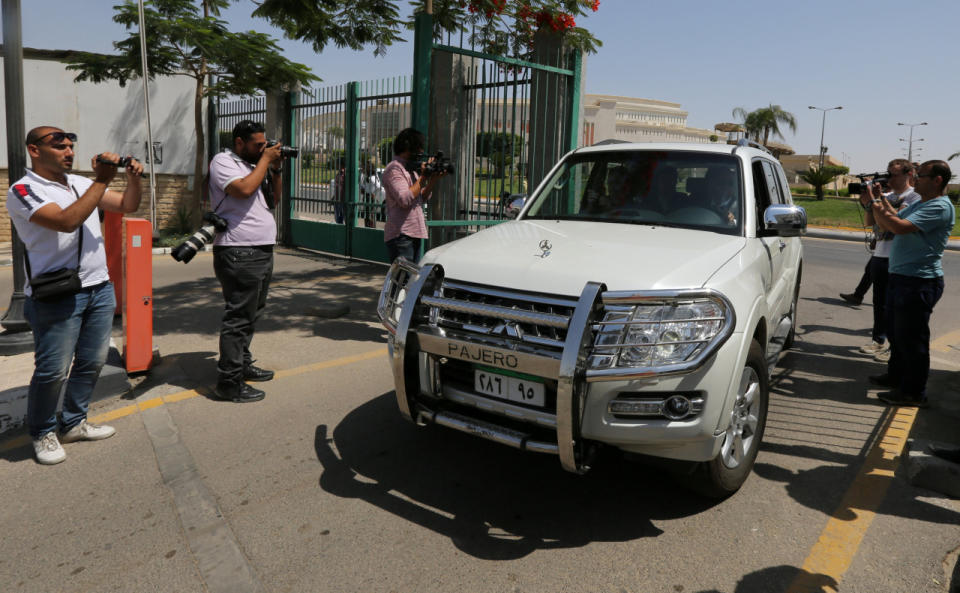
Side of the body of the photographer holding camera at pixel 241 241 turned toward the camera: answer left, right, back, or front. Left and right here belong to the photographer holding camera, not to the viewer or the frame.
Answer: right

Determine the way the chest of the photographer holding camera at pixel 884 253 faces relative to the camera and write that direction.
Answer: to the viewer's left

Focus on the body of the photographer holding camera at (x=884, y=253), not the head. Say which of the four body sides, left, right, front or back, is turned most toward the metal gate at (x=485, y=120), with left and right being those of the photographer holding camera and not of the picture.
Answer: front

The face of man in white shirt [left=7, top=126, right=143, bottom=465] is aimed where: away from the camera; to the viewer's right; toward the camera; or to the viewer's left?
to the viewer's right

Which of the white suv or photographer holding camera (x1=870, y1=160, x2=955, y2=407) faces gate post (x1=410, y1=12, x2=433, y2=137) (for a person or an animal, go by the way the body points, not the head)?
the photographer holding camera

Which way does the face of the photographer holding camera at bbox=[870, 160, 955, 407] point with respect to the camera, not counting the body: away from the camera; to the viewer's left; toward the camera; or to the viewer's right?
to the viewer's left

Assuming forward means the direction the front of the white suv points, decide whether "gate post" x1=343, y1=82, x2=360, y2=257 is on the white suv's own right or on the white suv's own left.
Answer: on the white suv's own right

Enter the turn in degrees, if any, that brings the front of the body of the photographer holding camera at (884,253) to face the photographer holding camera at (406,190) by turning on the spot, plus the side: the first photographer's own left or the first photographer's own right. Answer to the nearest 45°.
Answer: approximately 45° to the first photographer's own left

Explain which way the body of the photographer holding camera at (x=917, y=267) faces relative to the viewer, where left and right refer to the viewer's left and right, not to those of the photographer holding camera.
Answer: facing to the left of the viewer

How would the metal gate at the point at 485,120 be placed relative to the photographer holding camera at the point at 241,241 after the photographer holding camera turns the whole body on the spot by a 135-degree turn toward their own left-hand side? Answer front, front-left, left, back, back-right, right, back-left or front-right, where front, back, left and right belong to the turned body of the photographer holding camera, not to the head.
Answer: right

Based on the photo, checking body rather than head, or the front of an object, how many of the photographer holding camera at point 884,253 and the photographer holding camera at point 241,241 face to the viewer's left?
1

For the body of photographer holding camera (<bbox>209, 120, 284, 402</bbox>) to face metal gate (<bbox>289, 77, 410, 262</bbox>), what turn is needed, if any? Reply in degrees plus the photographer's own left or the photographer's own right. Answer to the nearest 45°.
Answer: approximately 90° to the photographer's own left

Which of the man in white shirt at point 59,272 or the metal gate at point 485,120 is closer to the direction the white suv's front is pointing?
the man in white shirt

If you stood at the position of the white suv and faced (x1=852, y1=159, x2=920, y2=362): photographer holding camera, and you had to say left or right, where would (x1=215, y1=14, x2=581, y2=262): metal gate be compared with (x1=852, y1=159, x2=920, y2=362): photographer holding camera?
left

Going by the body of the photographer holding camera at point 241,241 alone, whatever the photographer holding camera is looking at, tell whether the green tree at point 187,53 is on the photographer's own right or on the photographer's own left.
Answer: on the photographer's own left
